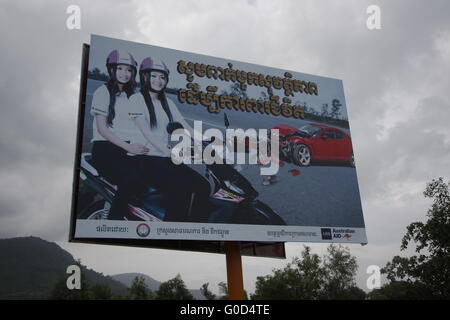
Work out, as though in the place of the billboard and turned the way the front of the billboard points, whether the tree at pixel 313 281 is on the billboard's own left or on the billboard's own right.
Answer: on the billboard's own left

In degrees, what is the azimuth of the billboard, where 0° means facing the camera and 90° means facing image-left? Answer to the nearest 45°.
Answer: approximately 315°

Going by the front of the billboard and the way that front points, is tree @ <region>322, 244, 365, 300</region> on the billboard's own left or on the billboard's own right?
on the billboard's own left

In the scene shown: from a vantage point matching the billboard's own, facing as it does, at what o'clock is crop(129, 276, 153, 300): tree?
The tree is roughly at 7 o'clock from the billboard.

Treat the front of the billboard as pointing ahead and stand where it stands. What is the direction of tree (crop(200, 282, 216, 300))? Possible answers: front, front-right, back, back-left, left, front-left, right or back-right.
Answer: back-left

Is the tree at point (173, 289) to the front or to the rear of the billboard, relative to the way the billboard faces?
to the rear
